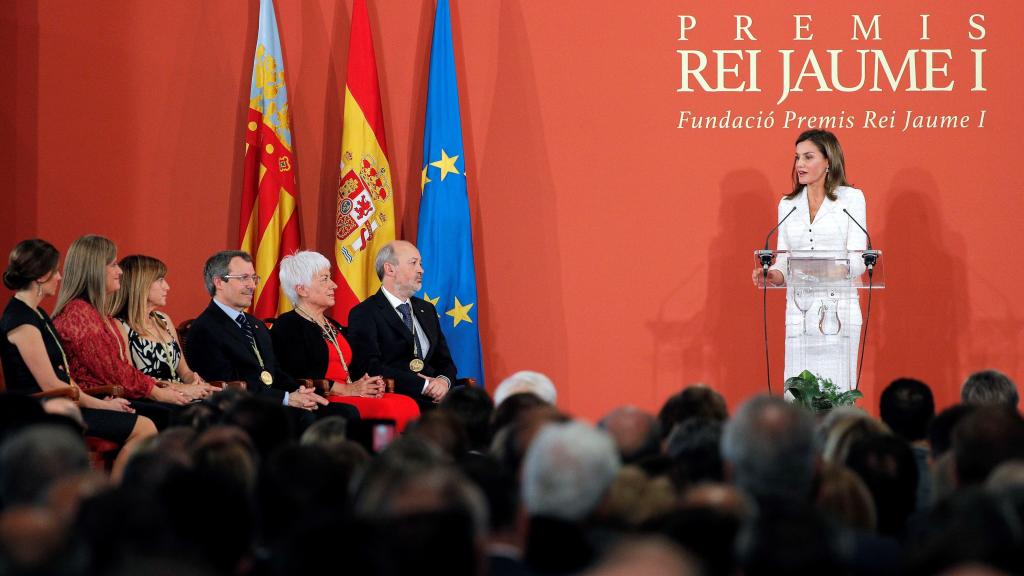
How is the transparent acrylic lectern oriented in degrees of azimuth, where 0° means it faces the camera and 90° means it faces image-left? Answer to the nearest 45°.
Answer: approximately 0°

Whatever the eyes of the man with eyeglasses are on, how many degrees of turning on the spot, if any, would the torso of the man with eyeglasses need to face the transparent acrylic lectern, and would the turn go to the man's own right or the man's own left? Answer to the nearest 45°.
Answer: approximately 45° to the man's own left

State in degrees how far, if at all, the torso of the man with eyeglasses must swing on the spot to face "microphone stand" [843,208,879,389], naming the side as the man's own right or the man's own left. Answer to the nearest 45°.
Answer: approximately 45° to the man's own left

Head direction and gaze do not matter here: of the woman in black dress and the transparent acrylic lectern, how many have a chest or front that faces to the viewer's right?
1

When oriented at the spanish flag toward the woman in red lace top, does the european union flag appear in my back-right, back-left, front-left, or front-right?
back-left

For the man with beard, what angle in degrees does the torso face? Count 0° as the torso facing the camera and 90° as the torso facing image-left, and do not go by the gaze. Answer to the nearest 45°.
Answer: approximately 315°

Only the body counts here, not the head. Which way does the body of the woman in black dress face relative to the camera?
to the viewer's right

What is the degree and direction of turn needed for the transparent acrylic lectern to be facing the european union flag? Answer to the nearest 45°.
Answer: approximately 90° to its right

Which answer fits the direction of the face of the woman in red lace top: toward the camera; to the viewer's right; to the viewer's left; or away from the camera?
to the viewer's right

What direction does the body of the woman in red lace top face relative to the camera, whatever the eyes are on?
to the viewer's right
